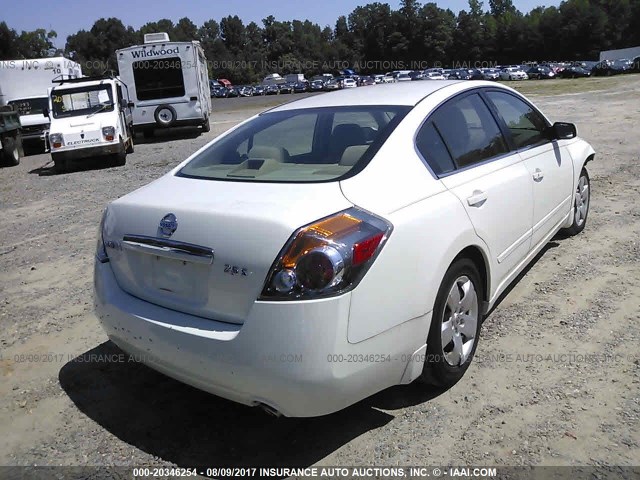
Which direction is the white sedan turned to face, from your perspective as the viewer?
facing away from the viewer and to the right of the viewer

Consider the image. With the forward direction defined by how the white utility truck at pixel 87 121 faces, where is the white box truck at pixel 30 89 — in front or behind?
behind

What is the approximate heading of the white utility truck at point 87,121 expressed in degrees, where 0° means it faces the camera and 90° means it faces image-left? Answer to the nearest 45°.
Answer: approximately 0°

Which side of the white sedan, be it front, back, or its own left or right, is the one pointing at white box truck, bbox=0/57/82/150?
left

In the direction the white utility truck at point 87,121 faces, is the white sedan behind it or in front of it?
in front

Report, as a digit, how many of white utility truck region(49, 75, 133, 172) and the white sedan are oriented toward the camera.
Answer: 1

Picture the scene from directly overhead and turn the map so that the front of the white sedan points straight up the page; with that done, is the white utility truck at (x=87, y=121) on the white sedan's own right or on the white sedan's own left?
on the white sedan's own left

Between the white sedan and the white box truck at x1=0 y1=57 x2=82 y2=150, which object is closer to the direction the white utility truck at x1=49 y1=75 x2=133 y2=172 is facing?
the white sedan
